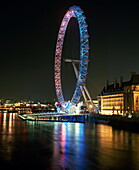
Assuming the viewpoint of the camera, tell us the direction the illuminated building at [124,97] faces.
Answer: facing the viewer and to the left of the viewer

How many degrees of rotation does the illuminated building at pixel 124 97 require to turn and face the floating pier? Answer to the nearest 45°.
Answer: approximately 45° to its right
